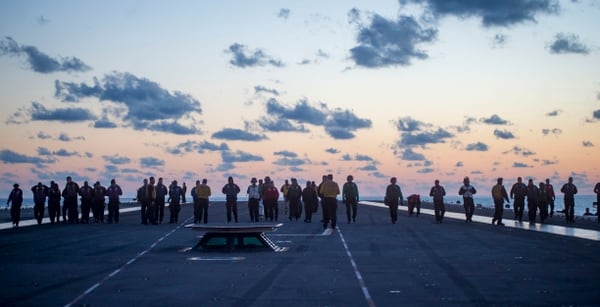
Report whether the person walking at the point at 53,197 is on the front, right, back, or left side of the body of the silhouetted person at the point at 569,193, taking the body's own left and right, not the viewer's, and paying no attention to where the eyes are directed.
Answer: right

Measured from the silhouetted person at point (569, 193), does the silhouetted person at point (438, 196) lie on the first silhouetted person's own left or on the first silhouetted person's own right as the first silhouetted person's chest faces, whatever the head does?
on the first silhouetted person's own right

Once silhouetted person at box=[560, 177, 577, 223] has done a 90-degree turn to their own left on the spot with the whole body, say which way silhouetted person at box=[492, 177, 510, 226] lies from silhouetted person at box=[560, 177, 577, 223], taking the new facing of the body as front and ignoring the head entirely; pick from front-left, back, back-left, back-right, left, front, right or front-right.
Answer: back-right

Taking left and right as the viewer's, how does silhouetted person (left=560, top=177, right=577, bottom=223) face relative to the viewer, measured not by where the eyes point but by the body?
facing the viewer

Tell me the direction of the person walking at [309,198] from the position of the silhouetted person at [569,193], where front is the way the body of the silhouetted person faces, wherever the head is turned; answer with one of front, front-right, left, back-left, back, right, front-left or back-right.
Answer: right

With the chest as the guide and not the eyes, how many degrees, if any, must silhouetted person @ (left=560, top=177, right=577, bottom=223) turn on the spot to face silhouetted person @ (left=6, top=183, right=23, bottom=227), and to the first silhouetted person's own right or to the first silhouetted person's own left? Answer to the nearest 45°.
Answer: approximately 45° to the first silhouetted person's own right

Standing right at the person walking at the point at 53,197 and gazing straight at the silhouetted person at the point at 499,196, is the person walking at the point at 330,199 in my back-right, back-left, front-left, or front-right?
front-right

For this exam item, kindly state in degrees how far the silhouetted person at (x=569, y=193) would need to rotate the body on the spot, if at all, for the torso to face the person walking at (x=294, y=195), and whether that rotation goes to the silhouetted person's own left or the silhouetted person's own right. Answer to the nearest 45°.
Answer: approximately 90° to the silhouetted person's own right

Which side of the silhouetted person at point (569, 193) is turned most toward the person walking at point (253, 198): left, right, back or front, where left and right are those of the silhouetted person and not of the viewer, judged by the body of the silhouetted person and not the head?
right

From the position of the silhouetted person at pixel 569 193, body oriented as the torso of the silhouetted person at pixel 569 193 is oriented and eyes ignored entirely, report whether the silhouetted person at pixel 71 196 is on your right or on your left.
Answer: on your right

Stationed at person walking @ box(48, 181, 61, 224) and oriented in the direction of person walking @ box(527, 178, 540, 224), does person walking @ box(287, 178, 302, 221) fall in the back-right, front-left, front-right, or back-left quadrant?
front-left
